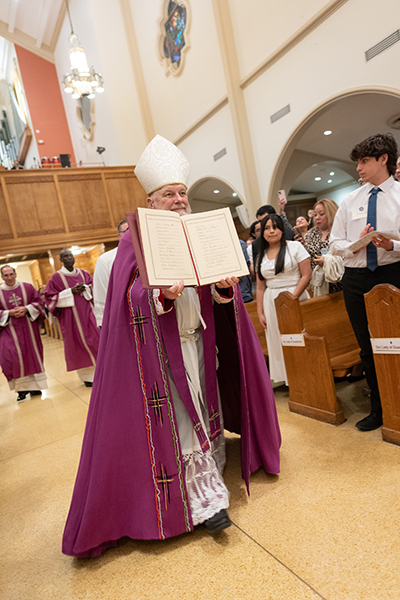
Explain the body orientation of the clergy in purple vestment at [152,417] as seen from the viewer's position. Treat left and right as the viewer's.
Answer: facing the viewer and to the right of the viewer

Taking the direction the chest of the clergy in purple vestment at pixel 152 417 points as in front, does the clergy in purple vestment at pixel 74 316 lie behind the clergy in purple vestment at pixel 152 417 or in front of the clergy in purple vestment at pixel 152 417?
behind

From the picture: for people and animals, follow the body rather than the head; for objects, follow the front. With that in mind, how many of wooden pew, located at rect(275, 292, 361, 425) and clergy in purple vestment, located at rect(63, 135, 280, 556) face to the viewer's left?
0

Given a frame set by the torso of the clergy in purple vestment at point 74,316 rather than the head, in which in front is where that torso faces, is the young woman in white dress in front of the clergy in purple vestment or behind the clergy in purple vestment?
in front

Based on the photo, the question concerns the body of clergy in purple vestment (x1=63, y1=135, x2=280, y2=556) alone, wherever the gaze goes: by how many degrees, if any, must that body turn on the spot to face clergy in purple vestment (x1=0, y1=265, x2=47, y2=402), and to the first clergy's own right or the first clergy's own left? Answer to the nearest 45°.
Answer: approximately 180°

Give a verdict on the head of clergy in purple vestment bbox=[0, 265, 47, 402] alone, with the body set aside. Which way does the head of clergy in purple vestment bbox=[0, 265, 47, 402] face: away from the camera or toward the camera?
toward the camera
